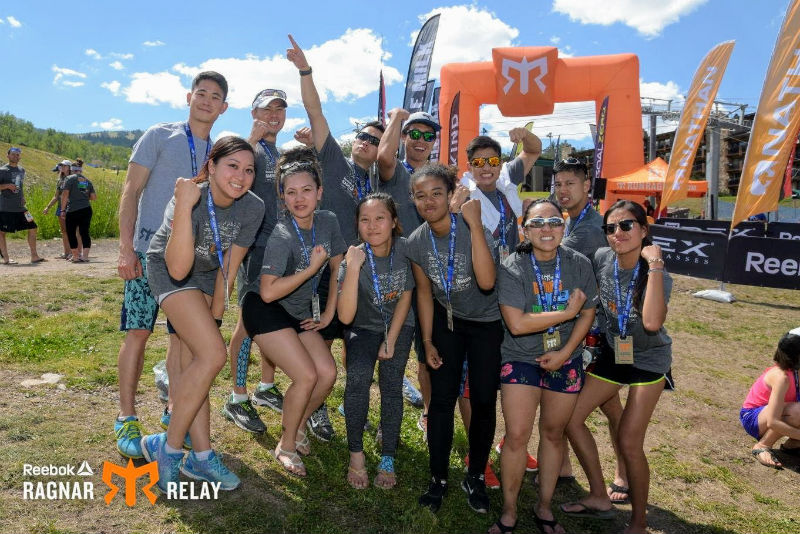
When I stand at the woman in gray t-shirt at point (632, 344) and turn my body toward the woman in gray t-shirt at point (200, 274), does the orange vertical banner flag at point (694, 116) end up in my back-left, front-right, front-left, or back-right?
back-right

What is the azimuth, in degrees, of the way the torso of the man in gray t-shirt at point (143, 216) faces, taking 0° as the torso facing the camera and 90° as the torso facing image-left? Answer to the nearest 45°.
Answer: approximately 315°

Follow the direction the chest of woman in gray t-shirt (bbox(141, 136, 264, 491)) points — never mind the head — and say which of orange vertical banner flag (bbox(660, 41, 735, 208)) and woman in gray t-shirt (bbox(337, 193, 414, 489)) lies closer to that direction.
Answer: the woman in gray t-shirt

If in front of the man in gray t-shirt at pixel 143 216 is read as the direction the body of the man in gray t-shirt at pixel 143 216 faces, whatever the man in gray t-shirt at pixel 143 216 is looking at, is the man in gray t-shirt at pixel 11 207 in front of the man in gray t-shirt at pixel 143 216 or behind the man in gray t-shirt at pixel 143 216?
behind

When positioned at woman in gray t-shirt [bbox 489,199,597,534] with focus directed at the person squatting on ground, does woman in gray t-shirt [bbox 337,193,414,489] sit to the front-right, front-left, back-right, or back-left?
back-left

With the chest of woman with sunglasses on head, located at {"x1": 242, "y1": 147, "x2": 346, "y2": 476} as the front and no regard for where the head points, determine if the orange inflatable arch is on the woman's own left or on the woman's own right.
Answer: on the woman's own left

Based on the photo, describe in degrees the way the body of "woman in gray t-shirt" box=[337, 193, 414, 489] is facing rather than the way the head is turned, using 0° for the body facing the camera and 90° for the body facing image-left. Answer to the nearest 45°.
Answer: approximately 0°

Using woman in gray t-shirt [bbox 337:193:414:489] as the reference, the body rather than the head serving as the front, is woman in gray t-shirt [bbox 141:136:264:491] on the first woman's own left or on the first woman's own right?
on the first woman's own right
